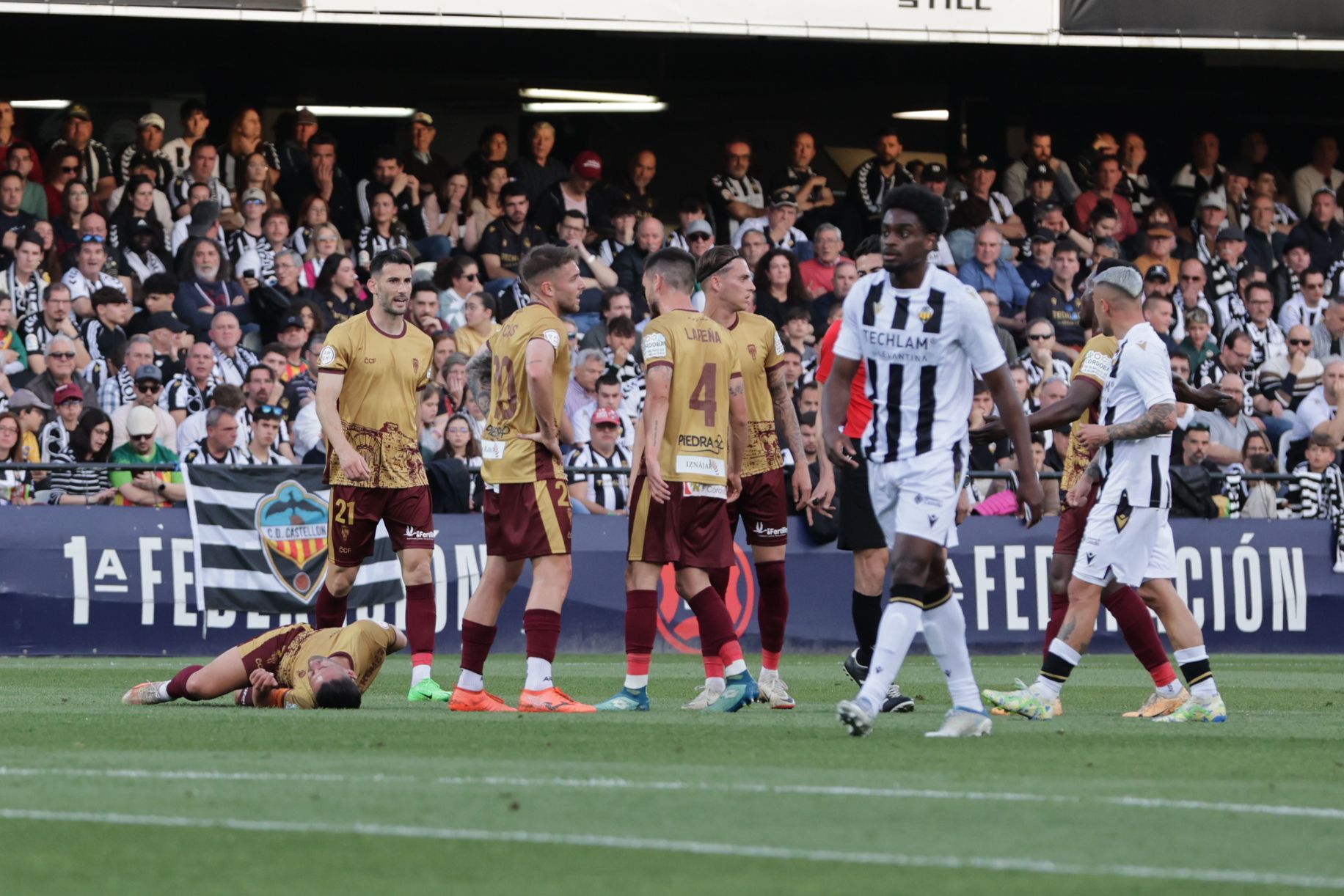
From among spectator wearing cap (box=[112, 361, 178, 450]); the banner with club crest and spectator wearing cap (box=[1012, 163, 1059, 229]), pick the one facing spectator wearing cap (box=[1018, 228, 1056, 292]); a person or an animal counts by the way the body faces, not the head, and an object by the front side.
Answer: spectator wearing cap (box=[1012, 163, 1059, 229])

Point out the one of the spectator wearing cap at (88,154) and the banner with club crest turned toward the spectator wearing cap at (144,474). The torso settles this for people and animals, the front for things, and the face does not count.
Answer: the spectator wearing cap at (88,154)

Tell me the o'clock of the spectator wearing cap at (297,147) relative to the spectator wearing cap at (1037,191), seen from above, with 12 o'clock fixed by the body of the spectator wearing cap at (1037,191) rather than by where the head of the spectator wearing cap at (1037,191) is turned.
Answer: the spectator wearing cap at (297,147) is roughly at 2 o'clock from the spectator wearing cap at (1037,191).

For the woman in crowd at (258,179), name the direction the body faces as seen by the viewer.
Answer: toward the camera

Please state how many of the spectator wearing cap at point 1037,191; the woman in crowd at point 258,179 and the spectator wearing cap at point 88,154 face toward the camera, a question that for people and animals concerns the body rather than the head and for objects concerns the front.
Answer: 3

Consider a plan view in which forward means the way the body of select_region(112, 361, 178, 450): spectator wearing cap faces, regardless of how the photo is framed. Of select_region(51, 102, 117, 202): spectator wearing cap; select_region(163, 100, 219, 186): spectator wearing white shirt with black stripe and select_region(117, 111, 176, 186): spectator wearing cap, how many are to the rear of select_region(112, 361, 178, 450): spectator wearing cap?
3

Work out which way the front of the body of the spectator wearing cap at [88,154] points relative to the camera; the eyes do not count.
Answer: toward the camera

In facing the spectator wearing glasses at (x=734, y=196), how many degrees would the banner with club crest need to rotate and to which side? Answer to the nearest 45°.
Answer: approximately 135° to its left

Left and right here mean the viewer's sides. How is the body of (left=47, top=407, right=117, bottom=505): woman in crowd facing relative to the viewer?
facing the viewer and to the right of the viewer

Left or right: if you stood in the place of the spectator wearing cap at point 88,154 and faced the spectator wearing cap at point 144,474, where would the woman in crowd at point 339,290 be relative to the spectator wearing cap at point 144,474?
left

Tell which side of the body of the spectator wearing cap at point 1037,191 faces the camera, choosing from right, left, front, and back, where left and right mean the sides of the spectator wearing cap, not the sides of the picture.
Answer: front

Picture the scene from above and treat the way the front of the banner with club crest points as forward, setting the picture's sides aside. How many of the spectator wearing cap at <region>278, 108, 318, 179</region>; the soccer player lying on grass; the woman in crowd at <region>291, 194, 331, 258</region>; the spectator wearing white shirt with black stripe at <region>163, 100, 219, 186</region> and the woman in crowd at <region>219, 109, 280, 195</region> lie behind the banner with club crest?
4

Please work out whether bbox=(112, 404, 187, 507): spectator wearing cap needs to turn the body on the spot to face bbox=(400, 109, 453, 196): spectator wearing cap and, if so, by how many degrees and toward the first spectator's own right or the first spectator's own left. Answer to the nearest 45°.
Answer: approximately 135° to the first spectator's own left
